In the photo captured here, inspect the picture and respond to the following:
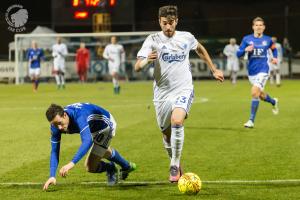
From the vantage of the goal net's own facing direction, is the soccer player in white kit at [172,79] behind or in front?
in front

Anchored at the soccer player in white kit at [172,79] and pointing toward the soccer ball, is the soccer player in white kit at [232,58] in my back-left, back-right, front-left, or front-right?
back-left

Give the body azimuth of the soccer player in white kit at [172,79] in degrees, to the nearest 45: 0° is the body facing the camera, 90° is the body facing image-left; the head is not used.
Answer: approximately 0°

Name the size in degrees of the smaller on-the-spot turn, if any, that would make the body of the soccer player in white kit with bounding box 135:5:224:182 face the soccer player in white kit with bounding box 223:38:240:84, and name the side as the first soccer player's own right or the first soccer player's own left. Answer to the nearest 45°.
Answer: approximately 180°

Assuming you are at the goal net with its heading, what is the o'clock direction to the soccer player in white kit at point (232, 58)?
The soccer player in white kit is roughly at 10 o'clock from the goal net.
